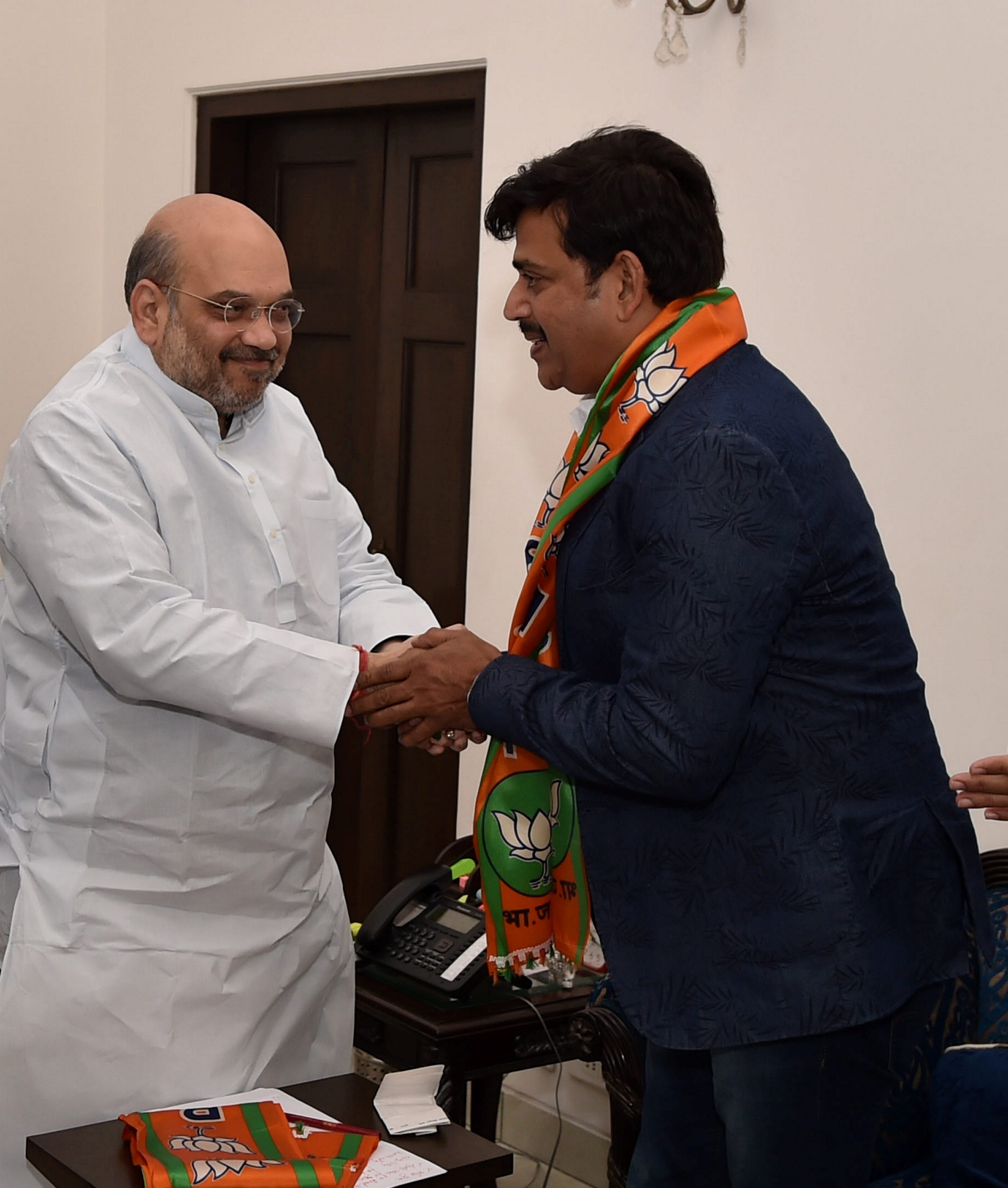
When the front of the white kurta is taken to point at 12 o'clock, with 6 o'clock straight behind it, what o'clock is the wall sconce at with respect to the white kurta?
The wall sconce is roughly at 9 o'clock from the white kurta.

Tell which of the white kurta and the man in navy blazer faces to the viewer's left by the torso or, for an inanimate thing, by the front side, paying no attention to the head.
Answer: the man in navy blazer

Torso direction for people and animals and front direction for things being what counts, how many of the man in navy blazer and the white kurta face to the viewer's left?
1

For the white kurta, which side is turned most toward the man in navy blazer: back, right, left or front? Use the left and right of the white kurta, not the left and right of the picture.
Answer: front

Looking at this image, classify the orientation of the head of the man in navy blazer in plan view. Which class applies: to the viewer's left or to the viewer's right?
to the viewer's left

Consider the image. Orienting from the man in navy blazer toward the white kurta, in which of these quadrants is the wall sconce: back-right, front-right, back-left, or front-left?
front-right

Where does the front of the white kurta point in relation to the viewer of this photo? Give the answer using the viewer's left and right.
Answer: facing the viewer and to the right of the viewer

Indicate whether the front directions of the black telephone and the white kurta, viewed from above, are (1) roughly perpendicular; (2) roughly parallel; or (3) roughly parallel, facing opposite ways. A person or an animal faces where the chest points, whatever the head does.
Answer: roughly perpendicular

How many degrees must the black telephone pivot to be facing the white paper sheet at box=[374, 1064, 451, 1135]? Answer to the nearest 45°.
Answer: approximately 45° to its left

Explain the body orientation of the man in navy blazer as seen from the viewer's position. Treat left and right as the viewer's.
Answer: facing to the left of the viewer
